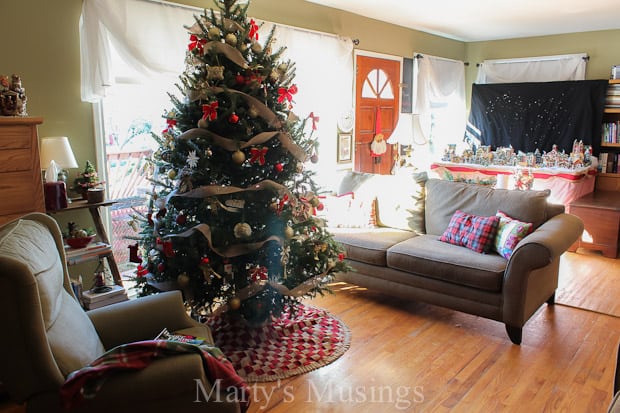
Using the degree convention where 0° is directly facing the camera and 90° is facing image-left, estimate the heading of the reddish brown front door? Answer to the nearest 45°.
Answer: approximately 315°

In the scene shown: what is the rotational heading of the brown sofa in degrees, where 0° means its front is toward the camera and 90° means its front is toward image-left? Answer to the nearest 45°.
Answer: approximately 45°

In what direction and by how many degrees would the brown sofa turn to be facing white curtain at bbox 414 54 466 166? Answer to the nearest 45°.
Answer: approximately 135° to its right

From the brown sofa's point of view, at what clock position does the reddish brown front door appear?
The reddish brown front door is roughly at 4 o'clock from the brown sofa.

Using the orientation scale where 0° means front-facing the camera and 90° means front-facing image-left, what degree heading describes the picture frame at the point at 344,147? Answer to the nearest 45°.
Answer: approximately 315°

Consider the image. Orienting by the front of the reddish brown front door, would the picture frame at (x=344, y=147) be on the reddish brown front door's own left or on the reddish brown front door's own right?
on the reddish brown front door's own right

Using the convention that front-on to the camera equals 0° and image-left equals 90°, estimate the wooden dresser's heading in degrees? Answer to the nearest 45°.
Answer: approximately 315°

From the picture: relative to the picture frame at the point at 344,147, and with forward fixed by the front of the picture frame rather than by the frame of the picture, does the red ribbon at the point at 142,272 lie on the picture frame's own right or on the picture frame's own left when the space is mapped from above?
on the picture frame's own right

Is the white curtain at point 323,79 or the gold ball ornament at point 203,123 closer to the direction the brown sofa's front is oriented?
the gold ball ornament

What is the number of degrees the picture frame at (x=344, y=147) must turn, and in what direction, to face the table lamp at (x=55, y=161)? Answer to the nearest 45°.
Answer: approximately 90° to its right
